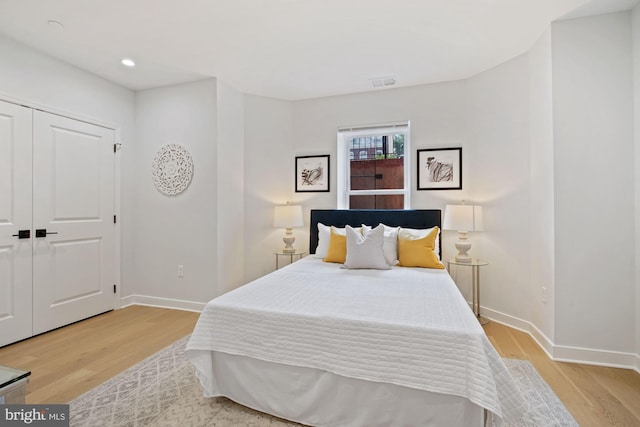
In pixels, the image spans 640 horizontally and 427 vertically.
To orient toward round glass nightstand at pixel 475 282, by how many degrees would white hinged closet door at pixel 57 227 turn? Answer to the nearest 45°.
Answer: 0° — it already faces it

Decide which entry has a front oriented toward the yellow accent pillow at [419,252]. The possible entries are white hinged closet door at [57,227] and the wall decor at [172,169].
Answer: the white hinged closet door

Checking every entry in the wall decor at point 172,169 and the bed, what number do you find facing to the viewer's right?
0

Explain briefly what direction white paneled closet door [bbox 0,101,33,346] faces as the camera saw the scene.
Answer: facing the viewer and to the right of the viewer

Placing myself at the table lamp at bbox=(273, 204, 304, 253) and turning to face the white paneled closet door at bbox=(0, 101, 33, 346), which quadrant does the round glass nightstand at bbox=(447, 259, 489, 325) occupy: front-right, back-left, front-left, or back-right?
back-left

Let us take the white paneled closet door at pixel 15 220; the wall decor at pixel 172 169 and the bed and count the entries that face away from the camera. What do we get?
0

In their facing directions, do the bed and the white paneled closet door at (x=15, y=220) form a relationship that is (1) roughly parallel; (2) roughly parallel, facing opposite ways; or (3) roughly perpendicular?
roughly perpendicular

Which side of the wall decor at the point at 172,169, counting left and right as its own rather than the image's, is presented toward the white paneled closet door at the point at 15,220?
front

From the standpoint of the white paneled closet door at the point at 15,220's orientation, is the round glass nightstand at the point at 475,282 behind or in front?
in front

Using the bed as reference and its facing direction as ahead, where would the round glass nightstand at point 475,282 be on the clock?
The round glass nightstand is roughly at 7 o'clock from the bed.

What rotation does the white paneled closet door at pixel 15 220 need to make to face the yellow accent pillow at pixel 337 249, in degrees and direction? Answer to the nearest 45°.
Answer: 0° — it already faces it

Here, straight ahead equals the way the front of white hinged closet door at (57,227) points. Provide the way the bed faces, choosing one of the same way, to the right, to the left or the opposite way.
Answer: to the right

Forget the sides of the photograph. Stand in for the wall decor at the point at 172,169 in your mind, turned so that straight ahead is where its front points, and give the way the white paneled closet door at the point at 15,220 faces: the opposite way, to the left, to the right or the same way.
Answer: to the left

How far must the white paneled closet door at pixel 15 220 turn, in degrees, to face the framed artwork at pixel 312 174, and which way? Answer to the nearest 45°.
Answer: approximately 45° to its left

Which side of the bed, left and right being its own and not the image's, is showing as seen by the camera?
front

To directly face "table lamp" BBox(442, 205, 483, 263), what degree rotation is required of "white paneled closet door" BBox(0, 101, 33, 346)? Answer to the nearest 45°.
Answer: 0° — it already faces it

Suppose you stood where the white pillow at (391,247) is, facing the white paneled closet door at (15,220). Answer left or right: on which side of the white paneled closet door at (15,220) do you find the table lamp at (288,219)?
right

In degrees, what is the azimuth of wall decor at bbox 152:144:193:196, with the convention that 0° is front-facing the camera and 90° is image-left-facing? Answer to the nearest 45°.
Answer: approximately 45°
